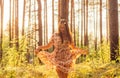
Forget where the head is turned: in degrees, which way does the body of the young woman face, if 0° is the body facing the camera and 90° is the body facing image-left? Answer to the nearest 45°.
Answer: approximately 0°
